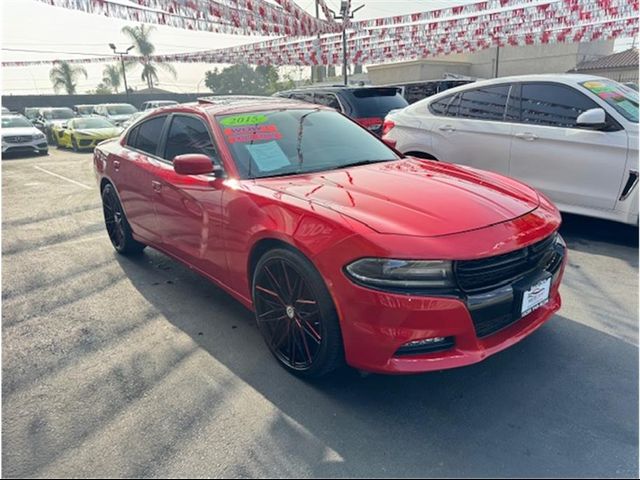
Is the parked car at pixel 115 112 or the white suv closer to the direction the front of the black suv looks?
the parked car

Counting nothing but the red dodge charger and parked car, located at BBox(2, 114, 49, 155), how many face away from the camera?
0

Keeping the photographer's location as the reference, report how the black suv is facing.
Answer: facing away from the viewer and to the left of the viewer

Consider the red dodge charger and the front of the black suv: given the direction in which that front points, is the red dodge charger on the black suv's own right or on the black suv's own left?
on the black suv's own left

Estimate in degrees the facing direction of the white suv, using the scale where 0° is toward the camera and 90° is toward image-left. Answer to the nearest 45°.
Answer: approximately 315°

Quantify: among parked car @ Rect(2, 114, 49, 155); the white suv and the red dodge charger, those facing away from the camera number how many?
0

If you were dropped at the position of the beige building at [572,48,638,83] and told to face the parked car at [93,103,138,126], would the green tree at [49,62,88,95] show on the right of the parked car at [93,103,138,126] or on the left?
right

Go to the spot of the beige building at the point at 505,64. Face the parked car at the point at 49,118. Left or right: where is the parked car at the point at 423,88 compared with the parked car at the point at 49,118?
left

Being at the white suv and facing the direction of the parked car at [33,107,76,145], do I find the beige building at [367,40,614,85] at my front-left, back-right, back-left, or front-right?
front-right

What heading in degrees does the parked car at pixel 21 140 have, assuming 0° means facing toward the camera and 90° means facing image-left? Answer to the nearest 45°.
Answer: approximately 315°

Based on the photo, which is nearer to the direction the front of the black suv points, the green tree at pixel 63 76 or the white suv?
the green tree

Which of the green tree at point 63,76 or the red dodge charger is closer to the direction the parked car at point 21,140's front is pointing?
the red dodge charger
